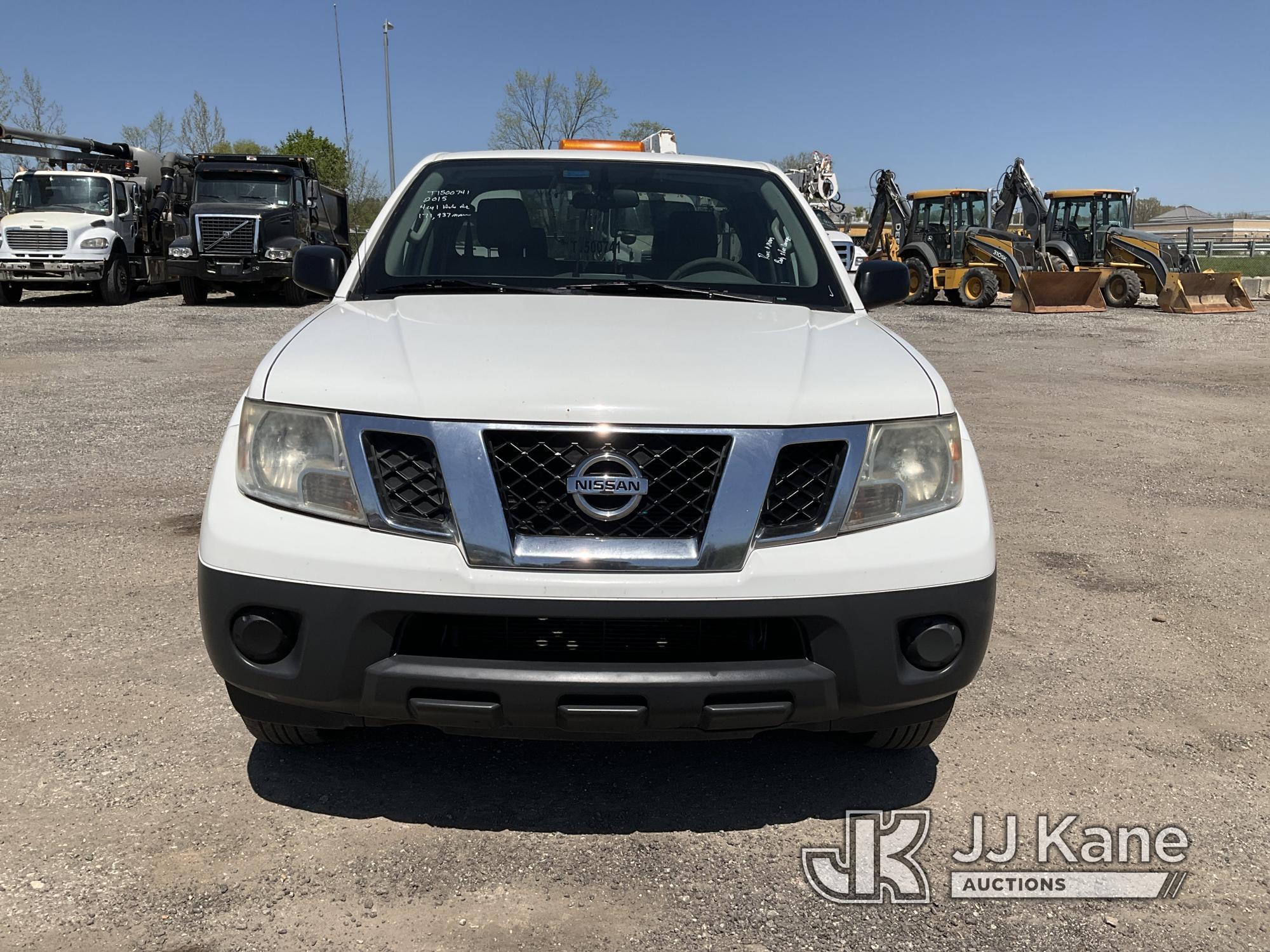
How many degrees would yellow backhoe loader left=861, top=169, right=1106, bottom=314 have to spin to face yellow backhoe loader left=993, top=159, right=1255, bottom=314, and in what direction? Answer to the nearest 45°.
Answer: approximately 45° to its left

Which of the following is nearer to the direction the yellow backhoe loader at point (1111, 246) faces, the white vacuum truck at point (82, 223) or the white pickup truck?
the white pickup truck

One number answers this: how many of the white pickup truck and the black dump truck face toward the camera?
2

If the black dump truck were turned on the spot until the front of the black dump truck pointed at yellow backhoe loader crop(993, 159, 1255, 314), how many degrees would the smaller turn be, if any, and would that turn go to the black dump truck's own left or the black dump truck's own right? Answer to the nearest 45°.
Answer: approximately 90° to the black dump truck's own left

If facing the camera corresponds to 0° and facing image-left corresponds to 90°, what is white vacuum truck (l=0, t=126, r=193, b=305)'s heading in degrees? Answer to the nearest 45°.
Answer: approximately 45°

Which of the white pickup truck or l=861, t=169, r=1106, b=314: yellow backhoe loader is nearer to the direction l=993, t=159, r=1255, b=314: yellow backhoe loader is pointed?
the white pickup truck

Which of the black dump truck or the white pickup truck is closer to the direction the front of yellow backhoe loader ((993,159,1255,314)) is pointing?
the white pickup truck

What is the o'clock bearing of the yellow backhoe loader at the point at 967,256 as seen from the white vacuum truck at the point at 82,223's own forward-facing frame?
The yellow backhoe loader is roughly at 8 o'clock from the white vacuum truck.

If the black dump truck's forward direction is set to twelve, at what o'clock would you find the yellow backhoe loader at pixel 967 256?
The yellow backhoe loader is roughly at 9 o'clock from the black dump truck.

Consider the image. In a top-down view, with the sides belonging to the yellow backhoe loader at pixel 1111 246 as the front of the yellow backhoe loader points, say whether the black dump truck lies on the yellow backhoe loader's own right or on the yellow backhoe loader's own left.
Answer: on the yellow backhoe loader's own right

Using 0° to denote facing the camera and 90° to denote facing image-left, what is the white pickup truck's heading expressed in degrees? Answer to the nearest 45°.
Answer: approximately 0°

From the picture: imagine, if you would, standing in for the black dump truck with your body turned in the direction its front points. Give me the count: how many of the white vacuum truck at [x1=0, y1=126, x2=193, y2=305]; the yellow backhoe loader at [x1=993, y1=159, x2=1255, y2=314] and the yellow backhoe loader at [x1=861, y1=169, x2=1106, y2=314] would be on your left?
2
